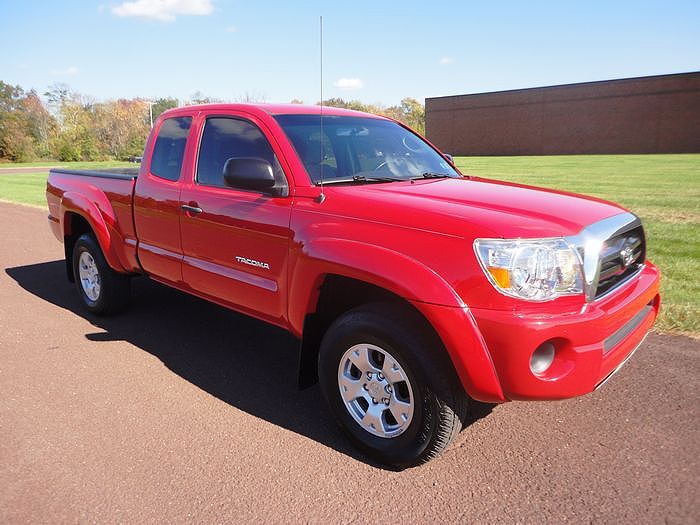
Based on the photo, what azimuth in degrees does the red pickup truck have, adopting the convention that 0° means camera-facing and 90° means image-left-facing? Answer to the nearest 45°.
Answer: approximately 315°
